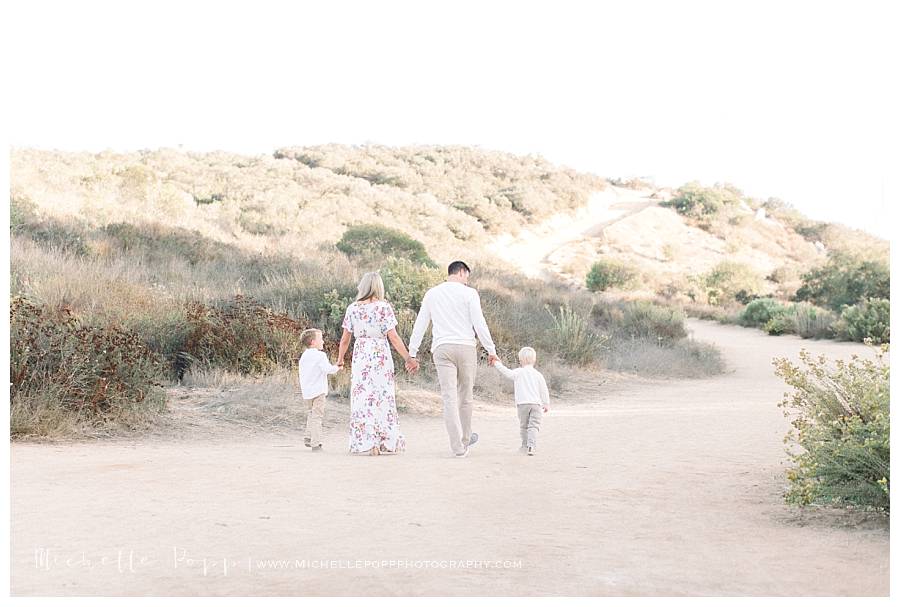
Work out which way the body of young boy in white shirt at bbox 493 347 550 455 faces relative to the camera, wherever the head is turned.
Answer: away from the camera

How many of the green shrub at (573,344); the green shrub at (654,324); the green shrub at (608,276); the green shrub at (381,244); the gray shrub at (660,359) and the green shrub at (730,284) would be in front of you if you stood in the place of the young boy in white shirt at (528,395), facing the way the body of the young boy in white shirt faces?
6

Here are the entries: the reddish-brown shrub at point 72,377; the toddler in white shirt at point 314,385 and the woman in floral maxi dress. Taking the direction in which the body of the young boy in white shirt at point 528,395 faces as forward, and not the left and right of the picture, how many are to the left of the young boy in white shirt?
3

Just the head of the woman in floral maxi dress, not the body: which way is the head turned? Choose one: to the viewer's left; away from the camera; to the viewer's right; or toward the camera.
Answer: away from the camera

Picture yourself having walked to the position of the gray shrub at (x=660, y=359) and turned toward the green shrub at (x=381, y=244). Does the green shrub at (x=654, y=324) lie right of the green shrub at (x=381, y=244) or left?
right

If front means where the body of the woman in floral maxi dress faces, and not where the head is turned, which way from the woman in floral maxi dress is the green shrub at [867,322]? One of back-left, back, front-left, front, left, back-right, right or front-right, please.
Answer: front-right

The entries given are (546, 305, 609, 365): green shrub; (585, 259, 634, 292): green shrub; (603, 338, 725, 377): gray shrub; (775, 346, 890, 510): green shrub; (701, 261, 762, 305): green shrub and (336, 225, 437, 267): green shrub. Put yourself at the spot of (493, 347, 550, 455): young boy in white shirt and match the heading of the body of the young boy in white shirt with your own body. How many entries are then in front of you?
5

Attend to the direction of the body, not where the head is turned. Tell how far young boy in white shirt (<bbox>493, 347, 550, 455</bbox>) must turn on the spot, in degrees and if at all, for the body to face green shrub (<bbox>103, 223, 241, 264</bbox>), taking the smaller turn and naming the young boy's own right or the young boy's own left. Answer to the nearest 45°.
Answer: approximately 45° to the young boy's own left

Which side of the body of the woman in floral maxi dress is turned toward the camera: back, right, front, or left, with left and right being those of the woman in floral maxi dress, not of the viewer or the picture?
back

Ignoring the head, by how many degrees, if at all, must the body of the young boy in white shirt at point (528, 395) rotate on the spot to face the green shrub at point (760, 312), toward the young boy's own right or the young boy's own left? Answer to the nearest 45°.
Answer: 0° — they already face it

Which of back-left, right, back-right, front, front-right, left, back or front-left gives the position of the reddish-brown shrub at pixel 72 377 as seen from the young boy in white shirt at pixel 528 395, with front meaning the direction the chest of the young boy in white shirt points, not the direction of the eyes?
left

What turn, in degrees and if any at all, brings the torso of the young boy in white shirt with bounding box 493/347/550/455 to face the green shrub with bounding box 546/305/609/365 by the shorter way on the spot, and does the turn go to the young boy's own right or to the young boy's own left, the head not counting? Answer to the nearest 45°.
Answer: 0° — they already face it

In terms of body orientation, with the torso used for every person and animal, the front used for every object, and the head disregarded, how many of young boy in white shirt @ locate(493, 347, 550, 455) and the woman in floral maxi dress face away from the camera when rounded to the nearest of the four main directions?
2

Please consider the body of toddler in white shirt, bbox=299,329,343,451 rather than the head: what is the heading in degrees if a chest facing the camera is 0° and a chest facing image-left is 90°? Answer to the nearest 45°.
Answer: approximately 225°

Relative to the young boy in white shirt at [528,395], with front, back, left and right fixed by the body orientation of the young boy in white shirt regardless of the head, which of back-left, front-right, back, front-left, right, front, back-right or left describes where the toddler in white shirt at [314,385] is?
left

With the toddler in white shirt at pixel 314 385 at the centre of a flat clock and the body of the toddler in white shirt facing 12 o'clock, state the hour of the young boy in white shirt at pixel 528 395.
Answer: The young boy in white shirt is roughly at 2 o'clock from the toddler in white shirt.

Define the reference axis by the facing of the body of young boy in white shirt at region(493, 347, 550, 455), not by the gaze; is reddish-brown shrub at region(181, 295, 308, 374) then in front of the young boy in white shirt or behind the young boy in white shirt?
in front
